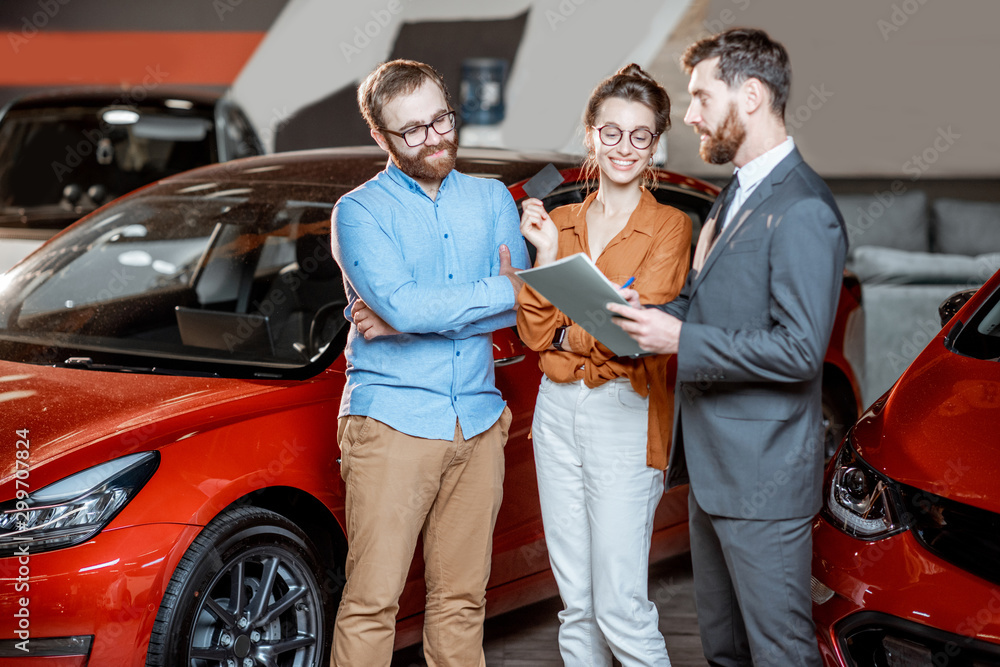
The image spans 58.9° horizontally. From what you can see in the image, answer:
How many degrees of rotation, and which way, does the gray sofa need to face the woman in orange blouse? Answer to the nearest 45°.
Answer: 0° — it already faces them

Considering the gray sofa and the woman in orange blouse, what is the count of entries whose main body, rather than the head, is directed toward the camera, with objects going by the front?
2

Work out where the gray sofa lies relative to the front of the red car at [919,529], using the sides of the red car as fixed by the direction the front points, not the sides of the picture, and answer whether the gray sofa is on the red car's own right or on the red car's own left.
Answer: on the red car's own right

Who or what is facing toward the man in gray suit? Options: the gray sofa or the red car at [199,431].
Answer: the gray sofa

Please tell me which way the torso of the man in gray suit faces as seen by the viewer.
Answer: to the viewer's left

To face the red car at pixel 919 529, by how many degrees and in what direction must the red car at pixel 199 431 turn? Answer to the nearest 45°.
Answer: approximately 135° to its left

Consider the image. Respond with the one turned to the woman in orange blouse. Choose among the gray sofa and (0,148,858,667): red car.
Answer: the gray sofa

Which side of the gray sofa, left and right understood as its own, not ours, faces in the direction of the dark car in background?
right

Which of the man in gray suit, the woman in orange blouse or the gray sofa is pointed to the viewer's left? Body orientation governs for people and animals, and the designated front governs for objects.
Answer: the man in gray suit

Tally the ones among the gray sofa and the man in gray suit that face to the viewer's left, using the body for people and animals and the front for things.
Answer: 1

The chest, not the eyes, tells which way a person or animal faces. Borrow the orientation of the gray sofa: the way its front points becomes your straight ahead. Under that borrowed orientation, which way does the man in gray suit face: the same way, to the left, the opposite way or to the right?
to the right
